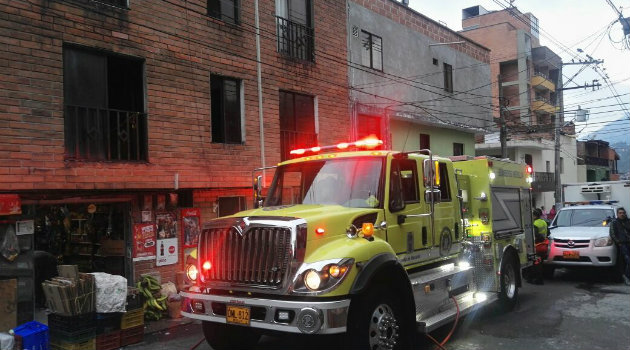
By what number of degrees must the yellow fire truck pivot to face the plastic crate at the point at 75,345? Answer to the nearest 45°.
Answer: approximately 45° to its right

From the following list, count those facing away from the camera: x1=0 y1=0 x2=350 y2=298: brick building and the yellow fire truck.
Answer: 0

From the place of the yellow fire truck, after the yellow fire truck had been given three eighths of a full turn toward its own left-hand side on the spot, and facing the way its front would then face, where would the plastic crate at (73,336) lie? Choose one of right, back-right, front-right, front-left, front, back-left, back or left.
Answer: back

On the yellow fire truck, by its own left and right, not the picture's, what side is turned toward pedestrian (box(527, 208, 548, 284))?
back

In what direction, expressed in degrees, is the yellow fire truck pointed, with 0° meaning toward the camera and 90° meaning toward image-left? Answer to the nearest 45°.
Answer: approximately 45°

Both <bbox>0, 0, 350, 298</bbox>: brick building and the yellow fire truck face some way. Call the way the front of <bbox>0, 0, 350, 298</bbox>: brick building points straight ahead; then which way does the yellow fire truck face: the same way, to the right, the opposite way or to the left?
to the right

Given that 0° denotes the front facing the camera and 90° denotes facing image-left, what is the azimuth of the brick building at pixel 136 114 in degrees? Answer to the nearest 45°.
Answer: approximately 315°

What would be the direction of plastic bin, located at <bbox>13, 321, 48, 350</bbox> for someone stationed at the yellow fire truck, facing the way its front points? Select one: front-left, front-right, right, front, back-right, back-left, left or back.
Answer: front-right

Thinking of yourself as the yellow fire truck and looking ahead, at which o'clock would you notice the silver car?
The silver car is roughly at 6 o'clock from the yellow fire truck.

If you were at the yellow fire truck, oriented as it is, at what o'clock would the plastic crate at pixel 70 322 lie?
The plastic crate is roughly at 2 o'clock from the yellow fire truck.

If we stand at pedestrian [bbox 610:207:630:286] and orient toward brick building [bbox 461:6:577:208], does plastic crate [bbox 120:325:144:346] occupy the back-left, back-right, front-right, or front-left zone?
back-left

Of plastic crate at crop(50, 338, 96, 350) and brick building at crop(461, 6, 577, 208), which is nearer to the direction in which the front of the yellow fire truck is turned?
the plastic crate

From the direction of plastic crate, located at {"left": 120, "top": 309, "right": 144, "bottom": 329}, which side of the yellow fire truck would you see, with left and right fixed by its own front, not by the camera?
front

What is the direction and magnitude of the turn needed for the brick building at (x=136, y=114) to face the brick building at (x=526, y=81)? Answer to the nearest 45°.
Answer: approximately 90° to its left
